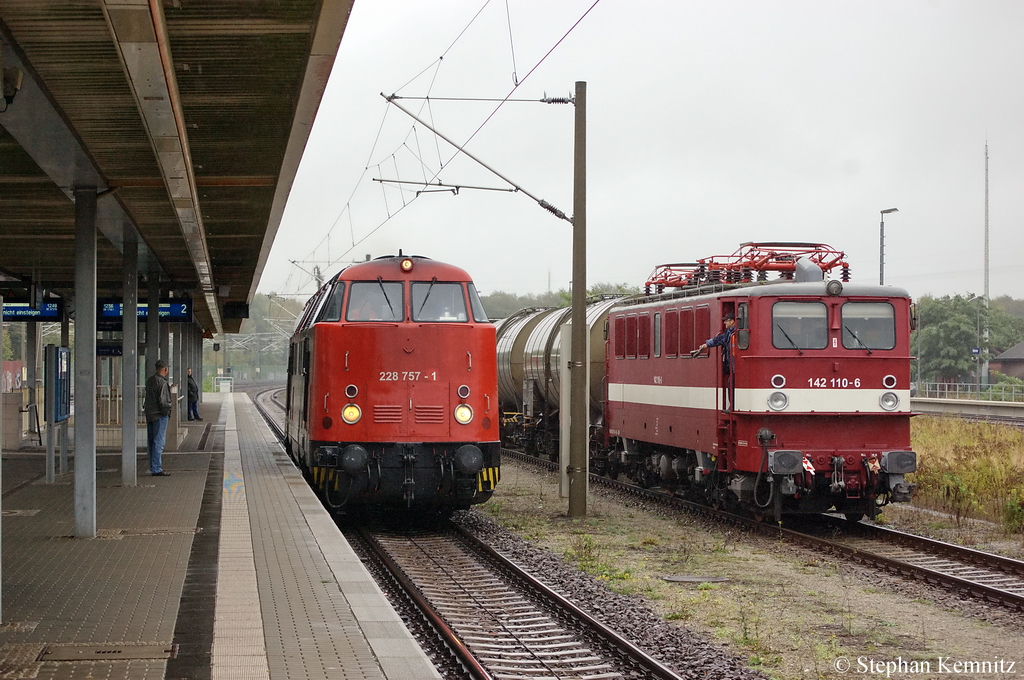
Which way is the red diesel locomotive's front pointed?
toward the camera

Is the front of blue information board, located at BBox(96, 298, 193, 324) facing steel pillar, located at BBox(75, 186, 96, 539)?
yes

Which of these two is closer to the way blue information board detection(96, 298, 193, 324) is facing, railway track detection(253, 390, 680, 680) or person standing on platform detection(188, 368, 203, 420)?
the railway track

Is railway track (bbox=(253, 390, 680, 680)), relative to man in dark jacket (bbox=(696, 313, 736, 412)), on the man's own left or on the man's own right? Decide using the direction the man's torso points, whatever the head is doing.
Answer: on the man's own left

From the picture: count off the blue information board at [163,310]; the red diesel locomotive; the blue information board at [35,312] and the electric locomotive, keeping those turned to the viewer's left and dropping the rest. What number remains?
0

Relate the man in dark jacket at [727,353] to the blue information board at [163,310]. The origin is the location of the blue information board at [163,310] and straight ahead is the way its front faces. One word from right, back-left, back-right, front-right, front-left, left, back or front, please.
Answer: front-left

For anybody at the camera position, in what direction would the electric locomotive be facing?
facing the viewer and to the right of the viewer

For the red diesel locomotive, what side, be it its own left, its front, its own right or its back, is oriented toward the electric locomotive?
left

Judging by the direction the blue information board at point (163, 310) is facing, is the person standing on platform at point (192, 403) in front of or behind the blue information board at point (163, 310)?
behind

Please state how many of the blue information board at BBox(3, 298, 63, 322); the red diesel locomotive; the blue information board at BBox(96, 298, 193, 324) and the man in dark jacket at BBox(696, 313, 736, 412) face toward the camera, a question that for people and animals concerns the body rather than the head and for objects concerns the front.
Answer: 3

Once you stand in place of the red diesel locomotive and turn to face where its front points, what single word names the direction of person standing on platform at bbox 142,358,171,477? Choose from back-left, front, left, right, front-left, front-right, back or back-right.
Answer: back-right

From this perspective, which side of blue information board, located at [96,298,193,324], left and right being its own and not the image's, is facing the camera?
front

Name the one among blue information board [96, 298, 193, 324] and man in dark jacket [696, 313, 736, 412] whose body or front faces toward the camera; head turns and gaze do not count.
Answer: the blue information board
